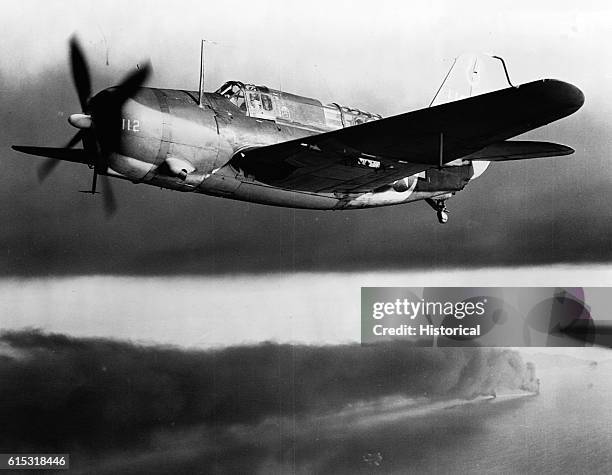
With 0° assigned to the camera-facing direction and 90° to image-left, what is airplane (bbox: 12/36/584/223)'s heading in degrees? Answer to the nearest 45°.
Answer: approximately 45°
